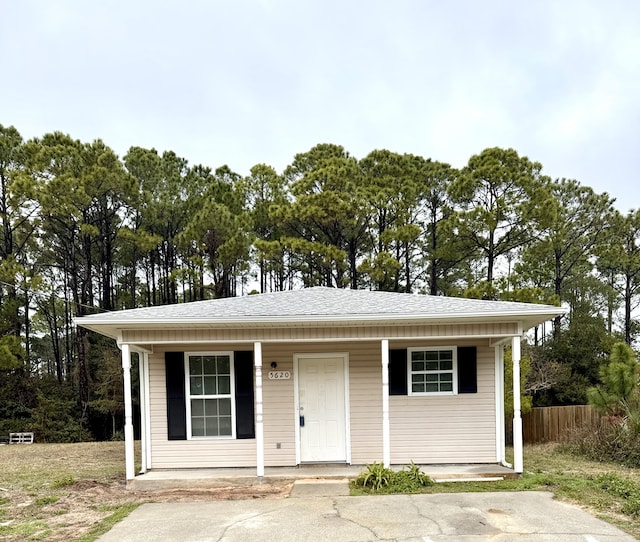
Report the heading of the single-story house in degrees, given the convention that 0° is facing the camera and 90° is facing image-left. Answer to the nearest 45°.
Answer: approximately 0°

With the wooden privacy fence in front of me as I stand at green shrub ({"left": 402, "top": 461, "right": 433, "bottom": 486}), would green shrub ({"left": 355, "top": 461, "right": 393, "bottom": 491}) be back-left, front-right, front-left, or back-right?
back-left
